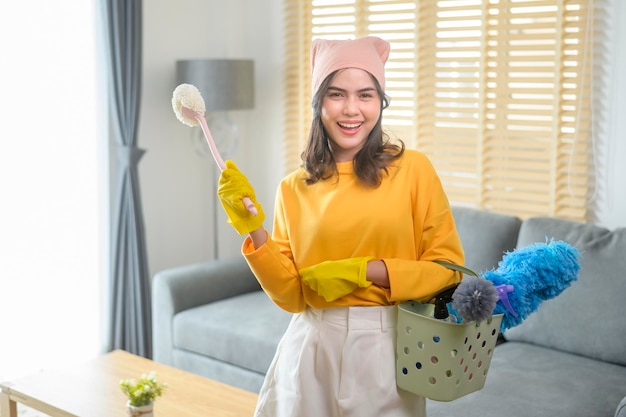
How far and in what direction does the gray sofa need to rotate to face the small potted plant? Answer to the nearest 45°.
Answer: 0° — it already faces it

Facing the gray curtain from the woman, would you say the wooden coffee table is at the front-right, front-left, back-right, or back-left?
front-left

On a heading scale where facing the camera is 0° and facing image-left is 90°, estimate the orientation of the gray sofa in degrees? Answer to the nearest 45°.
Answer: approximately 45°

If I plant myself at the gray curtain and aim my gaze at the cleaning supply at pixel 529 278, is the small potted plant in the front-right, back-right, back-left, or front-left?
front-right

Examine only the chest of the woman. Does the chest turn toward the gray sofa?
no

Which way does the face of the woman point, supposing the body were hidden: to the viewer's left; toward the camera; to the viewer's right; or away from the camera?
toward the camera

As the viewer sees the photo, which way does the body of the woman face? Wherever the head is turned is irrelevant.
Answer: toward the camera

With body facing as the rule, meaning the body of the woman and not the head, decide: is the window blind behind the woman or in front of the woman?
behind

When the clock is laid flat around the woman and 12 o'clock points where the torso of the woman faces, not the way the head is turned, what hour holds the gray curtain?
The gray curtain is roughly at 5 o'clock from the woman.

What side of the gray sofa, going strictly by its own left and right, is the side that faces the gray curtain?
right

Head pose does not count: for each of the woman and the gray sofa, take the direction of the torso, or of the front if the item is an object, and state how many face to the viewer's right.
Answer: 0
